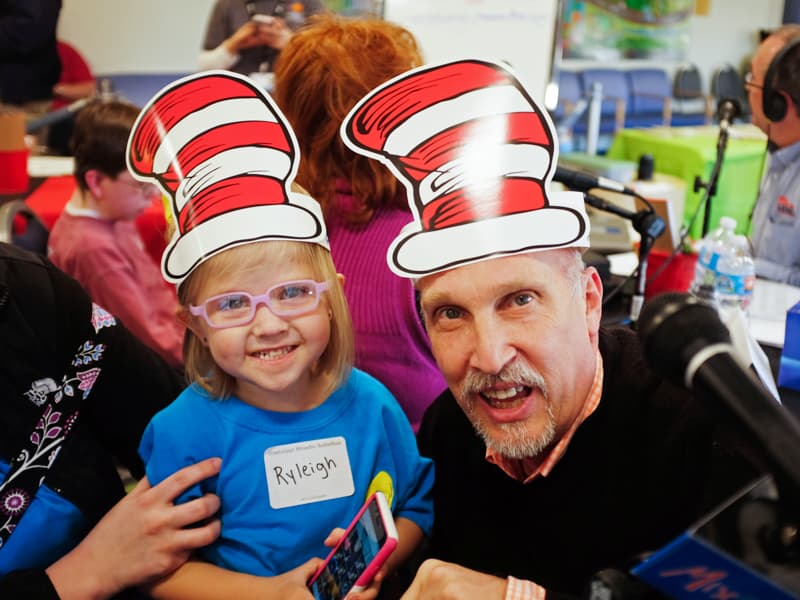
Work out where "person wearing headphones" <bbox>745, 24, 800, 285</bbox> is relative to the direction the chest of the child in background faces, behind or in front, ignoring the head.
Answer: in front

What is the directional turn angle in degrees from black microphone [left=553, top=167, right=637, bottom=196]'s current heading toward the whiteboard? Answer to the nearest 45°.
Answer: approximately 90° to its right

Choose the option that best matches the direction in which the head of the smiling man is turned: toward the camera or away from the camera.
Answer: toward the camera

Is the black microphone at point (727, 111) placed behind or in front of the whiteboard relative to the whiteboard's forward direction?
in front

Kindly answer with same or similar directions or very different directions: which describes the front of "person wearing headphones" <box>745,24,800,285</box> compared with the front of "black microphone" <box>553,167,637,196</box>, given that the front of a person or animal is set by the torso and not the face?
same or similar directions

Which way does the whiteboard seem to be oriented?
toward the camera

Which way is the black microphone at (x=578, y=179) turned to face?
to the viewer's left

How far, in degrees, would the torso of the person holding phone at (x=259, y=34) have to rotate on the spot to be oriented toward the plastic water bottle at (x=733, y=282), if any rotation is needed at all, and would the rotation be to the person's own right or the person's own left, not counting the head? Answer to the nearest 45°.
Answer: approximately 45° to the person's own left

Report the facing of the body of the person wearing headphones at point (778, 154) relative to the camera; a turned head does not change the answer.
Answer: to the viewer's left

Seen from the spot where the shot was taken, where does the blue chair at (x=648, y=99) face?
facing the viewer

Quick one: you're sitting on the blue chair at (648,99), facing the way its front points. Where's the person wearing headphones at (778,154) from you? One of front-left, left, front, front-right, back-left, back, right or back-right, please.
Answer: front

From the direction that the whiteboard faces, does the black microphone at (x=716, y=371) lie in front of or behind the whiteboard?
in front

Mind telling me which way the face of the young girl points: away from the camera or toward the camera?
toward the camera
